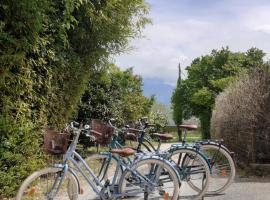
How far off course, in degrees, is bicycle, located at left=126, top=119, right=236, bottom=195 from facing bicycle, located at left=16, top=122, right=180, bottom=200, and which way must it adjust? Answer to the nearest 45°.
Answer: approximately 45° to its left

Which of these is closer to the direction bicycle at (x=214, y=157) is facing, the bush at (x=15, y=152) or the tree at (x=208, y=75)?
the bush

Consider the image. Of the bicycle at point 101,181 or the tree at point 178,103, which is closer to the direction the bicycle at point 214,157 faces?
the bicycle

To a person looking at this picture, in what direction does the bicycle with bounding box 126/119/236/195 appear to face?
facing to the left of the viewer

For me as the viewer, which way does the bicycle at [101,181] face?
facing to the left of the viewer

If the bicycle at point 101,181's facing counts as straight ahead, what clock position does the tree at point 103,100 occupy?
The tree is roughly at 3 o'clock from the bicycle.

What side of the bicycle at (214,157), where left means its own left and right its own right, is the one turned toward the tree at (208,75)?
right

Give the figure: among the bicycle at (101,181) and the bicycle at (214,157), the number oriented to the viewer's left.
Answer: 2

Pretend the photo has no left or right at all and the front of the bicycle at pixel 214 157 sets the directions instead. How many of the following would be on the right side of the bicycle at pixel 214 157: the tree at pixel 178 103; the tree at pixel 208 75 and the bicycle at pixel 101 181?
2

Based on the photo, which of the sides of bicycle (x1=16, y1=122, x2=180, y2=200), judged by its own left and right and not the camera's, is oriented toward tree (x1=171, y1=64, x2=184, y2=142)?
right

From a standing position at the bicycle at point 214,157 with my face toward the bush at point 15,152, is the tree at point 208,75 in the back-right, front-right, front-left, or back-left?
back-right
